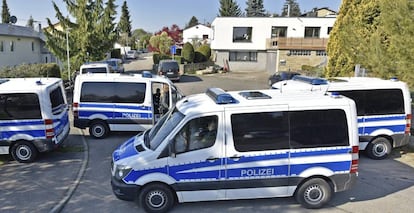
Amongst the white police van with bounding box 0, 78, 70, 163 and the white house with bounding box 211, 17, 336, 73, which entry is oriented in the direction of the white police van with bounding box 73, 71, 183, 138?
the white house

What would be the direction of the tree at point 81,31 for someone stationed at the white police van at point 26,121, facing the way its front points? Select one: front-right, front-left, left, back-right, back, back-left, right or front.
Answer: front-right

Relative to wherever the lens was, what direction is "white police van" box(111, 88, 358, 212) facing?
facing to the left of the viewer

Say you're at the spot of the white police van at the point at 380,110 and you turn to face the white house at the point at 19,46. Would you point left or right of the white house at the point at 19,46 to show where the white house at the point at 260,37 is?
right

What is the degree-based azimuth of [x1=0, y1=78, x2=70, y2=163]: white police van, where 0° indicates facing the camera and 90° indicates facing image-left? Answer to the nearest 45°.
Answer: approximately 135°

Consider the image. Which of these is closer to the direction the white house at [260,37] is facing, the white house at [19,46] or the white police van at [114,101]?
the white police van

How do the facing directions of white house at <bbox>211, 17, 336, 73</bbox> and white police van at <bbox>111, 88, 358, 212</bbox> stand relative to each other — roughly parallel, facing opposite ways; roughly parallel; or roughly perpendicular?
roughly perpendicular

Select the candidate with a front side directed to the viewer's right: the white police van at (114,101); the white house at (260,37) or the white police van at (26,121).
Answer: the white police van at (114,101)

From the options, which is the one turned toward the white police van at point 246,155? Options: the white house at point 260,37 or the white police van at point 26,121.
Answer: the white house

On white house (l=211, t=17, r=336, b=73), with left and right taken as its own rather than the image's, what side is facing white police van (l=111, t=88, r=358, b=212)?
front

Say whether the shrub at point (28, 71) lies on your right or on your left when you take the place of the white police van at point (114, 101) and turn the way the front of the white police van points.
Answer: on your left
